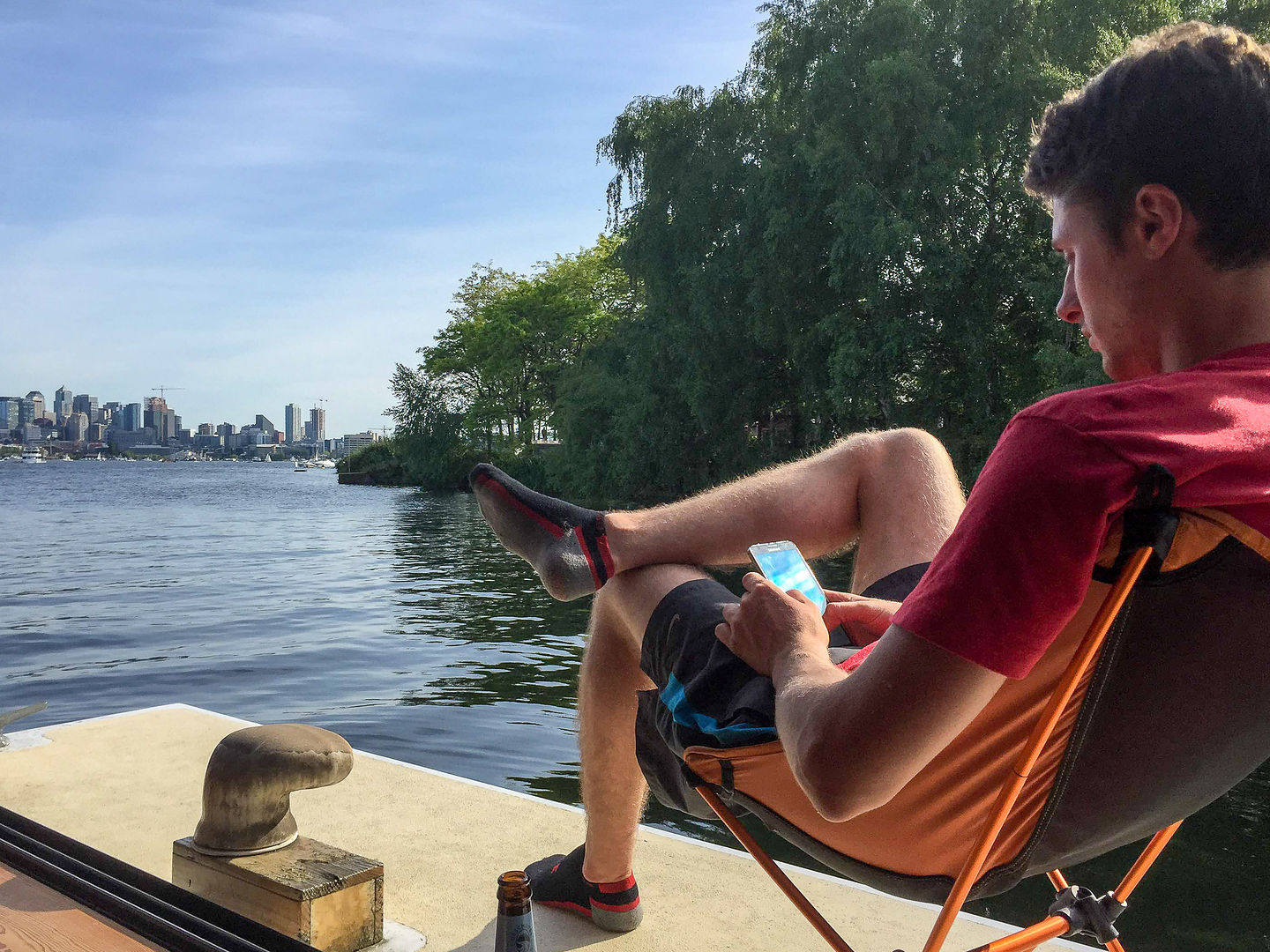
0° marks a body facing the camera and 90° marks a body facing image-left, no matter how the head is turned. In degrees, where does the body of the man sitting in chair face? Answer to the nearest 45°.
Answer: approximately 135°

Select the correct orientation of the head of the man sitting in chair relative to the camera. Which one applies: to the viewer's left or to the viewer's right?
to the viewer's left

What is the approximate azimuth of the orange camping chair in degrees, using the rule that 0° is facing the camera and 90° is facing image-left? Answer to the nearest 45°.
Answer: approximately 135°

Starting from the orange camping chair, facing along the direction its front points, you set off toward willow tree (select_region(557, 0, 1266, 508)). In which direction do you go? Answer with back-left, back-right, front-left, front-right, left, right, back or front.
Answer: front-right
